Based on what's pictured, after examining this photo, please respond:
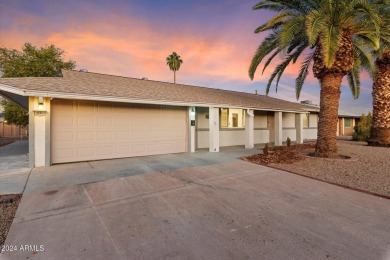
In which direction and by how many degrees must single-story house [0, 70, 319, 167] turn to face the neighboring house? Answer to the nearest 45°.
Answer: approximately 90° to its left

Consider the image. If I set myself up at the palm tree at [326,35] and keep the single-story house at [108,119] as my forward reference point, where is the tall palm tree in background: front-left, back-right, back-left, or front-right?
front-right

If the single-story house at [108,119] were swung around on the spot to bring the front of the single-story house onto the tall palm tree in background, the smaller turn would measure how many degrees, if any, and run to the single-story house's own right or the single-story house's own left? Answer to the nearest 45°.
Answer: approximately 135° to the single-story house's own left

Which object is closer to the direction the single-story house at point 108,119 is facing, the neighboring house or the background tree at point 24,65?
the neighboring house

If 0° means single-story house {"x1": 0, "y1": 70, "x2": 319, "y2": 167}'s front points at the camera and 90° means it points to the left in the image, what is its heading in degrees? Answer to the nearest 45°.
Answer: approximately 315°

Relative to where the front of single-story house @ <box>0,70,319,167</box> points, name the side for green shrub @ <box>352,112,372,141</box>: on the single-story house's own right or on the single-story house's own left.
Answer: on the single-story house's own left

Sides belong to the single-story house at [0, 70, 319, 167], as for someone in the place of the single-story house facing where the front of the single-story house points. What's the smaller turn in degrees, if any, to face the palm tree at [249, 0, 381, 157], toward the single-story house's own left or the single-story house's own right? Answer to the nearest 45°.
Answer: approximately 45° to the single-story house's own left

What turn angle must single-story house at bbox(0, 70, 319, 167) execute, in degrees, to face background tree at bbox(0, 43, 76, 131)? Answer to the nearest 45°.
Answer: approximately 180°

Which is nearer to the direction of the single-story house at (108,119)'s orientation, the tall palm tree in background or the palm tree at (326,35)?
the palm tree

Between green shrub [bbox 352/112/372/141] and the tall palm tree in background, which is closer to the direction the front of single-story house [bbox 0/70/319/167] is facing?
the green shrub
